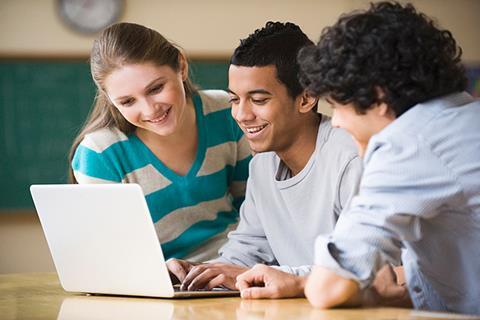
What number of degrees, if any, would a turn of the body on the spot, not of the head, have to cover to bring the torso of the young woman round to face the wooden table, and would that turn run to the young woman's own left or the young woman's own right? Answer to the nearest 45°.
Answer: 0° — they already face it

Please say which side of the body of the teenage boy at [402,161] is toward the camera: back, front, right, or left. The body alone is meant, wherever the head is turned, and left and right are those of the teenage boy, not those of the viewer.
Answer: left

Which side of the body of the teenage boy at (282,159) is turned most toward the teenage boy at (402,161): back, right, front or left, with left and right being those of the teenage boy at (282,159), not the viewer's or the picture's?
left

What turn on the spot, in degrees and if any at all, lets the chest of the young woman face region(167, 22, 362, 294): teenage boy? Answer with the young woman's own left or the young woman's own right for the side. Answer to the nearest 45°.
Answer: approximately 45° to the young woman's own left

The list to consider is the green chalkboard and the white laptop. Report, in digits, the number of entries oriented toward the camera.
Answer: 1

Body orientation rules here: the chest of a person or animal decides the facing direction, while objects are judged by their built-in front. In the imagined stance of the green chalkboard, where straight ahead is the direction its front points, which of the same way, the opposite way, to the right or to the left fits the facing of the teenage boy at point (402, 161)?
to the right

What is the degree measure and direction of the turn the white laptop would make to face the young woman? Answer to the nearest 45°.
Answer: approximately 45° to its left

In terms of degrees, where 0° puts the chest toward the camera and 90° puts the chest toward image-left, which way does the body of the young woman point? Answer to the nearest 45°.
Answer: approximately 0°

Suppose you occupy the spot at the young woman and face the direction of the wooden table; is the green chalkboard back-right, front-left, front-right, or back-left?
back-right

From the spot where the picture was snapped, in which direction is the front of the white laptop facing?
facing away from the viewer and to the right of the viewer

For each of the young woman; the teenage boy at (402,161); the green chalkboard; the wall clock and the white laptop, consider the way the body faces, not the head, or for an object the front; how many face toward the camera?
3
